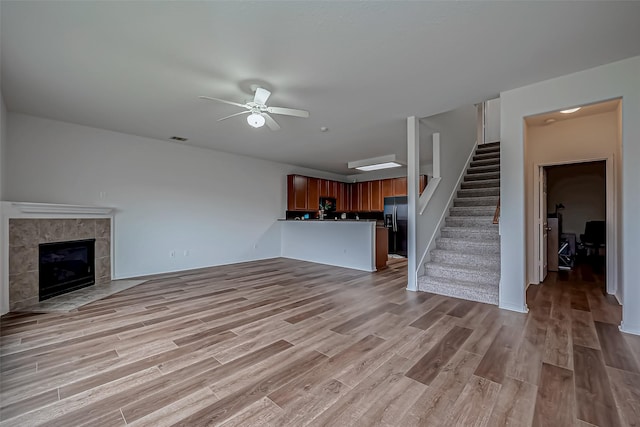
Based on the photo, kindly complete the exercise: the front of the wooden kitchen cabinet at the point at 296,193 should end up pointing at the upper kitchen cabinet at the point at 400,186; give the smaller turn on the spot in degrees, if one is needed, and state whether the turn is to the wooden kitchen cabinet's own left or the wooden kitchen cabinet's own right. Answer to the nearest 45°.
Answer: approximately 45° to the wooden kitchen cabinet's own left

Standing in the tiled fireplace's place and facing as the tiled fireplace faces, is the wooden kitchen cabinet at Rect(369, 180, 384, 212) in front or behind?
in front

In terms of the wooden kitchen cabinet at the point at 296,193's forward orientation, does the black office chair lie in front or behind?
in front

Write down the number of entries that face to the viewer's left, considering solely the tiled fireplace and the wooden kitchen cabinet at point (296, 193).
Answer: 0

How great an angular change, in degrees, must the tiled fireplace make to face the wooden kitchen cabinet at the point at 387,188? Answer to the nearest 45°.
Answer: approximately 45° to its left

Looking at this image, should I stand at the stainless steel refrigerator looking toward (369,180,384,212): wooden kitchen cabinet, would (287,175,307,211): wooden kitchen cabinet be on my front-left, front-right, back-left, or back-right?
front-left

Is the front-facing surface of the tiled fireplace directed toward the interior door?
yes

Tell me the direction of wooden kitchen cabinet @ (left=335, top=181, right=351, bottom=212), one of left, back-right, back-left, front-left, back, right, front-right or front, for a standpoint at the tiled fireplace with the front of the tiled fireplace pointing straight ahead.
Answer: front-left

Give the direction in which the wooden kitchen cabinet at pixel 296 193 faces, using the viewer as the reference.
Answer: facing the viewer and to the right of the viewer

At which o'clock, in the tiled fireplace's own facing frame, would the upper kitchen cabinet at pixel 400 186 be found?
The upper kitchen cabinet is roughly at 11 o'clock from the tiled fireplace.

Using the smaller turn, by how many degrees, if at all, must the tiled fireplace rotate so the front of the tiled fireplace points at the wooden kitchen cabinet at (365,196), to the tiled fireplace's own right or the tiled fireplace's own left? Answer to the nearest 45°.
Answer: approximately 45° to the tiled fireplace's own left

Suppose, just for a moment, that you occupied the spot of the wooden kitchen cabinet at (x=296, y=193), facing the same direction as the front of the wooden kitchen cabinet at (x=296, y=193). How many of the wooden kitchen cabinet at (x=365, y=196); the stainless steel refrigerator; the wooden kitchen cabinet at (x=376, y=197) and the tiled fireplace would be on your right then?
1

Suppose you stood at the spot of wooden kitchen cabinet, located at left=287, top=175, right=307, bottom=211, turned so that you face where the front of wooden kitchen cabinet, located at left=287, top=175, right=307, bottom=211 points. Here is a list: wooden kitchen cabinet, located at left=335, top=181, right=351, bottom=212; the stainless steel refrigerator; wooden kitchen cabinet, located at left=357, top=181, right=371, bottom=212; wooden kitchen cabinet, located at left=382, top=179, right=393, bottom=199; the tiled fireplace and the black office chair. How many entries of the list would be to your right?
1

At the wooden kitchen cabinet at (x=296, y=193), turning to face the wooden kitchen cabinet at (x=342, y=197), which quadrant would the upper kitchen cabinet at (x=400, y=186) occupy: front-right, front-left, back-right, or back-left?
front-right
